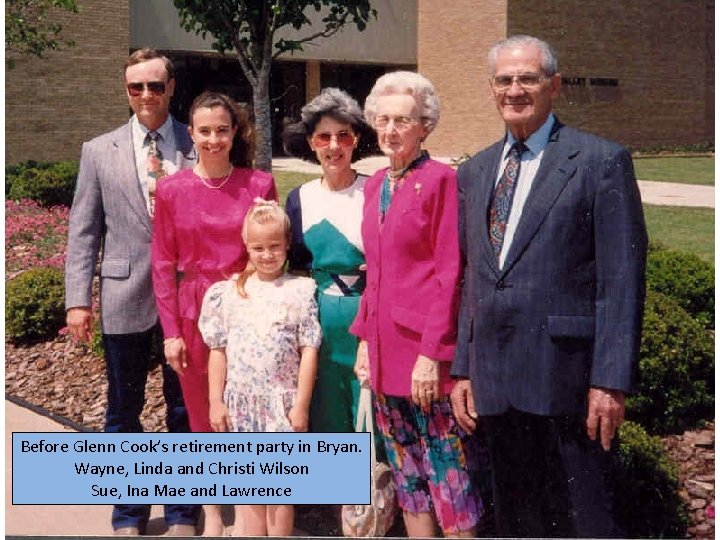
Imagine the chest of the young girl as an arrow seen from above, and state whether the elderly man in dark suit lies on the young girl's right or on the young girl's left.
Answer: on the young girl's left

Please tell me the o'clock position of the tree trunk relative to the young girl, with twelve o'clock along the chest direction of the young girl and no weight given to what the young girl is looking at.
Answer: The tree trunk is roughly at 6 o'clock from the young girl.

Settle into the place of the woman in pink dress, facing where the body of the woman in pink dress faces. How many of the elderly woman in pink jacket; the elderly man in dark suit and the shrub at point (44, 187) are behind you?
1

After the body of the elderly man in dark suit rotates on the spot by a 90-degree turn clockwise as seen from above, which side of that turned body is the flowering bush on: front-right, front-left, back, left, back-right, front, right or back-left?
front

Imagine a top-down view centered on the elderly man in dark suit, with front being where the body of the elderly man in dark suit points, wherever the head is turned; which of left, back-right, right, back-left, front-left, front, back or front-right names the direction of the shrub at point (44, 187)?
right

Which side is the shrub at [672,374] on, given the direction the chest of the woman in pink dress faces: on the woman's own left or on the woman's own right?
on the woman's own left

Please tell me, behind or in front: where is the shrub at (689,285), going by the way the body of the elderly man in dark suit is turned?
behind

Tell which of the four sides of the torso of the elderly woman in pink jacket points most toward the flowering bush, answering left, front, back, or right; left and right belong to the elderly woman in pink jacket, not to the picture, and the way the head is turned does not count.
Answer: right

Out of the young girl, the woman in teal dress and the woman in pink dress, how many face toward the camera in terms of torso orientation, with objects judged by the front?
3

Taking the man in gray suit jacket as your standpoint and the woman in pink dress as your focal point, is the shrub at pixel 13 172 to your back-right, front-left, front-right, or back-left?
back-left

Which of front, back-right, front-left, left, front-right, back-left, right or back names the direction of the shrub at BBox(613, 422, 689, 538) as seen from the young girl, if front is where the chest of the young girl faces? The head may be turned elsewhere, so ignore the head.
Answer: left

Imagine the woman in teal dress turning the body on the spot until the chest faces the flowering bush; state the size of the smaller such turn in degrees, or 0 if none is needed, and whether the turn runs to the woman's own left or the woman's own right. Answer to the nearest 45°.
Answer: approximately 135° to the woman's own right

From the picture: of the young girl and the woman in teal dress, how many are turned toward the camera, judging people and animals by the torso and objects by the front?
2
